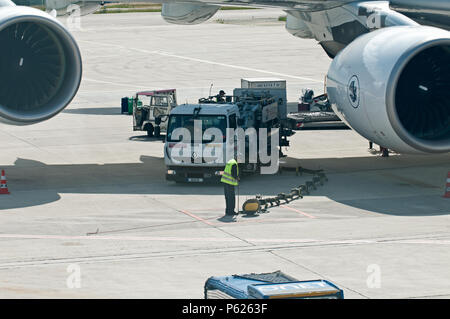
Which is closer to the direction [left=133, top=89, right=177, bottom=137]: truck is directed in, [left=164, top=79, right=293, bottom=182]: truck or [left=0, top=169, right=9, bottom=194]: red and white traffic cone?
the red and white traffic cone

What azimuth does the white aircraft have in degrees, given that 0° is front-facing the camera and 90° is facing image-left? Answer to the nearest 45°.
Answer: approximately 315°

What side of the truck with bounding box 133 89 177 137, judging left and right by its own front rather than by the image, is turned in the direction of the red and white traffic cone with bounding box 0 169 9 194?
front

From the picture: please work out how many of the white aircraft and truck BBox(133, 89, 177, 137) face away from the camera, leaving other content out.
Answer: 0

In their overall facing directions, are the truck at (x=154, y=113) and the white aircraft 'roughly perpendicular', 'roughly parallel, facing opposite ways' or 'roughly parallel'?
roughly perpendicular

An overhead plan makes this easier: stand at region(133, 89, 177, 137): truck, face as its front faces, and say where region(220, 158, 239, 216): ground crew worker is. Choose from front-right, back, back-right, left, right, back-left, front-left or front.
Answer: front-left
